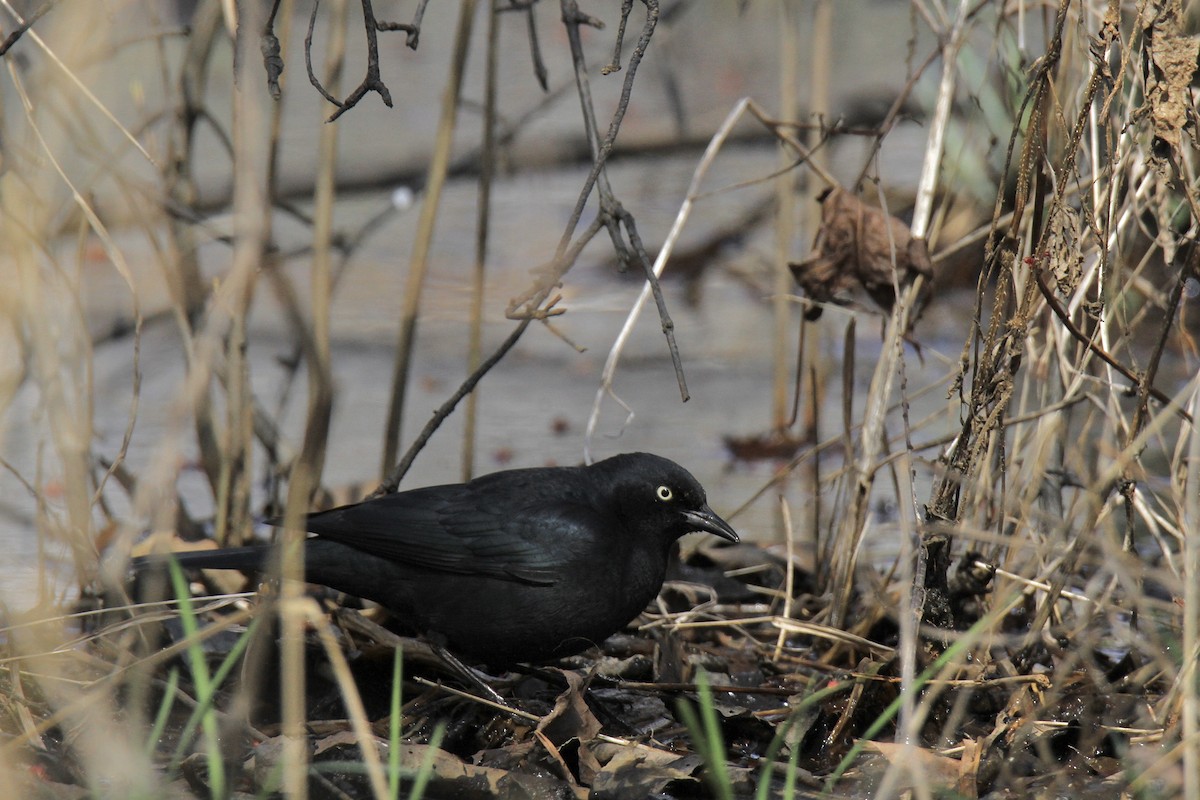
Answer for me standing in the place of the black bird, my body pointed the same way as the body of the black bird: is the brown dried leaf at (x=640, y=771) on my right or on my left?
on my right

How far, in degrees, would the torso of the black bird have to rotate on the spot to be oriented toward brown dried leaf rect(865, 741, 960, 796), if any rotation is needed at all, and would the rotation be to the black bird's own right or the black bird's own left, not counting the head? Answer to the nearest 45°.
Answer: approximately 45° to the black bird's own right

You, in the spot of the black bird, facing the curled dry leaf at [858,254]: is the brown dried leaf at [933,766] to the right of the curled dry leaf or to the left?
right

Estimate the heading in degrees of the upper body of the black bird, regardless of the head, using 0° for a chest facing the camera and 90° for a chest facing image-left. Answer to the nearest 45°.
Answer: approximately 270°

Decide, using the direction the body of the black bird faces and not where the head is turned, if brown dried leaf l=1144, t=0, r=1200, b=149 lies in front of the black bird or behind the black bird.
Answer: in front
